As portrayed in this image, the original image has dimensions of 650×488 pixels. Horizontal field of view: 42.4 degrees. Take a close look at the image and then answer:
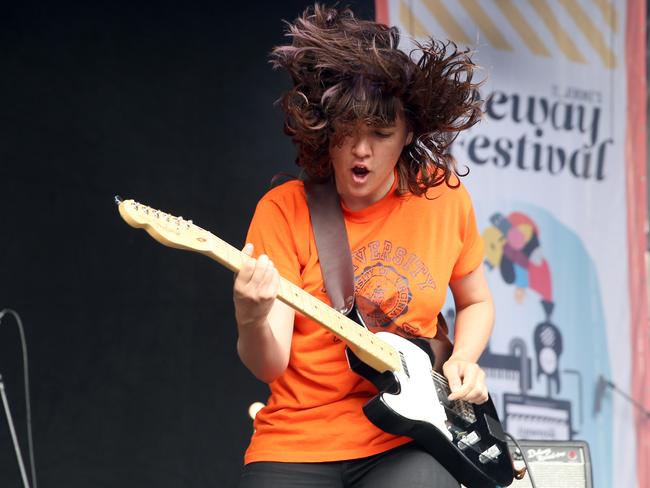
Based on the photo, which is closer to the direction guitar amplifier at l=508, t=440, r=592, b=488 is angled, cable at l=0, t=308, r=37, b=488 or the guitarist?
the guitarist

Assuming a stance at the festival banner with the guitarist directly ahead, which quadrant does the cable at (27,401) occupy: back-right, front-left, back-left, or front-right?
front-right

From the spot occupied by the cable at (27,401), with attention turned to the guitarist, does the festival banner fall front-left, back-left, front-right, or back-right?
front-left

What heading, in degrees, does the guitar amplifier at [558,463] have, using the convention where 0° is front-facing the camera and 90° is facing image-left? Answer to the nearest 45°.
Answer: approximately 0°

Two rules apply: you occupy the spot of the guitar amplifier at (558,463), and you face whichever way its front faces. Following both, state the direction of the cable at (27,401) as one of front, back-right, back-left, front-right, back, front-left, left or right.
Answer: right

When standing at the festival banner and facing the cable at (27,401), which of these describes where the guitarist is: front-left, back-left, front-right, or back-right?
front-left

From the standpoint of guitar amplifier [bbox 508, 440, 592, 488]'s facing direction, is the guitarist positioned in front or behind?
in front
